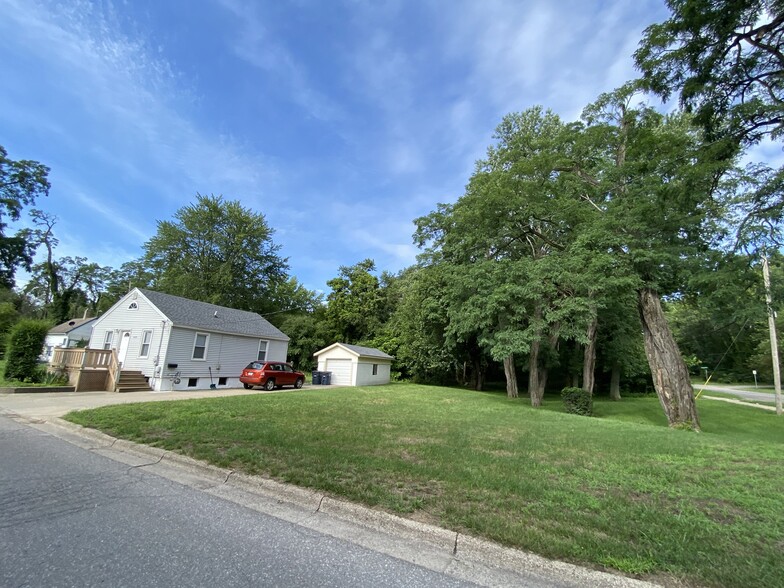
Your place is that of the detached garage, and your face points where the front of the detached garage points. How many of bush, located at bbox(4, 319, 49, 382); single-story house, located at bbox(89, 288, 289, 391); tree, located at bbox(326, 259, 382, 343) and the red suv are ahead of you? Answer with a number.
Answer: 3

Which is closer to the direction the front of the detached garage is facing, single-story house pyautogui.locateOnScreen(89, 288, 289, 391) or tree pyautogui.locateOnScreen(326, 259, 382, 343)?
the single-story house

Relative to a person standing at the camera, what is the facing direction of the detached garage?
facing the viewer and to the left of the viewer

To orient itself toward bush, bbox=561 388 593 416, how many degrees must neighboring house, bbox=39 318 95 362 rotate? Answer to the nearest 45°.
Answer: approximately 90° to its left

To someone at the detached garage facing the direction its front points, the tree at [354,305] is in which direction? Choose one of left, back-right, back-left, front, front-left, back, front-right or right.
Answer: back-right

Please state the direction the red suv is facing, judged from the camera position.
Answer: facing away from the viewer and to the right of the viewer

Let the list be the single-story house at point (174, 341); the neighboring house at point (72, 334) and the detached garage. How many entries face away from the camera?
0

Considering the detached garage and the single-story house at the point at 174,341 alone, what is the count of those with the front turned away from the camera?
0

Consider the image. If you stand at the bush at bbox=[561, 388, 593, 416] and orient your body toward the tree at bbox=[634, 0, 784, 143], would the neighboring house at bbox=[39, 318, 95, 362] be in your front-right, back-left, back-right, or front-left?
back-right

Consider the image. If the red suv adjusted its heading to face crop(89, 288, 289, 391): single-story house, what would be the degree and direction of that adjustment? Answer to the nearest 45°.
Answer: approximately 135° to its left

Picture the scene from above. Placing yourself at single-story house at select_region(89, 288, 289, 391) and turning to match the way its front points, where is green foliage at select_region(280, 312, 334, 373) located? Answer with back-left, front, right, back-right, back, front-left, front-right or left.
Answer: back

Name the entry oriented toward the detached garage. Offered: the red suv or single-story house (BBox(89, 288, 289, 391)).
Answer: the red suv

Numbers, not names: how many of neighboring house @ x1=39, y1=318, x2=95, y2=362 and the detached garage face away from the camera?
0

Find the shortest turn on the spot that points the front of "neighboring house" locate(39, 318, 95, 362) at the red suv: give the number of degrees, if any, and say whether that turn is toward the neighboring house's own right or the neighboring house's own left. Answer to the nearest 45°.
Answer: approximately 45° to the neighboring house's own left
